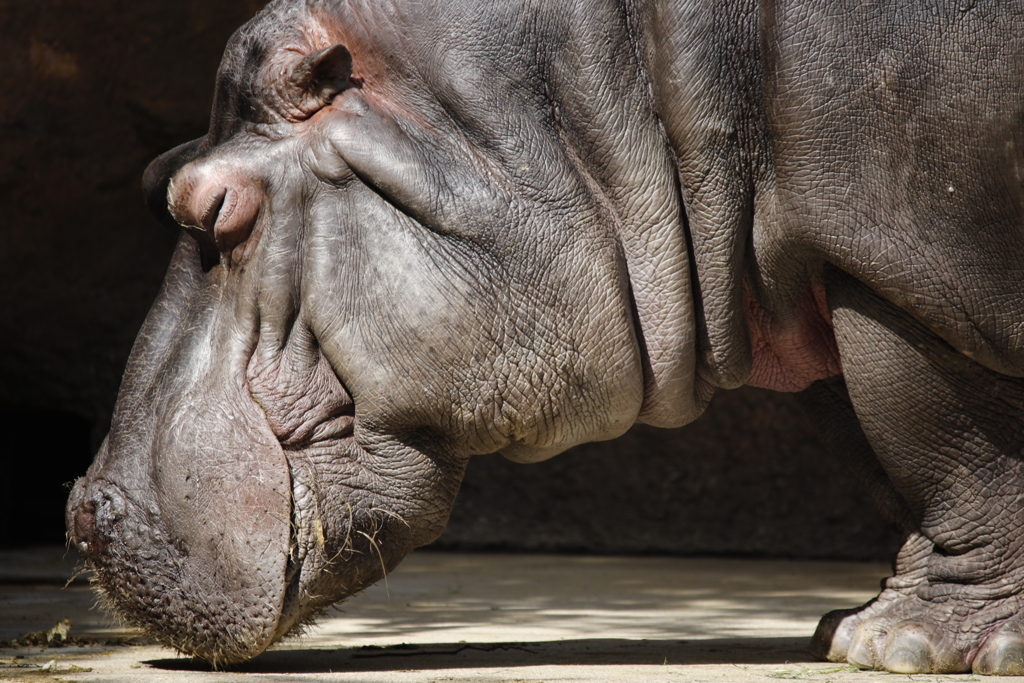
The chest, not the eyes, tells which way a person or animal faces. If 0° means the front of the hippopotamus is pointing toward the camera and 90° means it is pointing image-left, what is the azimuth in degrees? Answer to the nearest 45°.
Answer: approximately 90°
